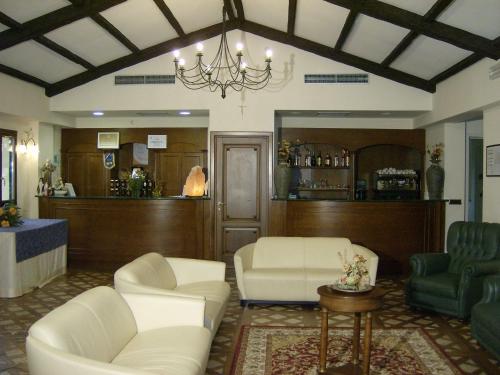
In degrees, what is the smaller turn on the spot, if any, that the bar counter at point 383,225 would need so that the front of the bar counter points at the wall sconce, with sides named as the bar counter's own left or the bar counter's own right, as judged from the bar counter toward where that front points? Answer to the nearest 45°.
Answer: approximately 90° to the bar counter's own right

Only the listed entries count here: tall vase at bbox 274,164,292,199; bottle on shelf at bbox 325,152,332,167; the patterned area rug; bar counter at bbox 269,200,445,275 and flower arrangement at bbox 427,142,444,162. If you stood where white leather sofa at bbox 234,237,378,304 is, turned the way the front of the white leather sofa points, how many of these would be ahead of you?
1

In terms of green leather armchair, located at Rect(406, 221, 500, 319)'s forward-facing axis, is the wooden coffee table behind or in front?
in front

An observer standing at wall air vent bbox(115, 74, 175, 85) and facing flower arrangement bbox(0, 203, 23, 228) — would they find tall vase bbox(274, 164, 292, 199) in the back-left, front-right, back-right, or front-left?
back-left

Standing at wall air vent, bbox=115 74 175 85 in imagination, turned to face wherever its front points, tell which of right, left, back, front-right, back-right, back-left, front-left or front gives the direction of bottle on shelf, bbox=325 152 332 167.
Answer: left

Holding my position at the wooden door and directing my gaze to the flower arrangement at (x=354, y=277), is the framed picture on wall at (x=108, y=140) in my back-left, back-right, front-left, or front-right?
back-right

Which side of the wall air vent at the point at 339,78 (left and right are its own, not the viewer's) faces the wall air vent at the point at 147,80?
right

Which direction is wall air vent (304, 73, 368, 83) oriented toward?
toward the camera

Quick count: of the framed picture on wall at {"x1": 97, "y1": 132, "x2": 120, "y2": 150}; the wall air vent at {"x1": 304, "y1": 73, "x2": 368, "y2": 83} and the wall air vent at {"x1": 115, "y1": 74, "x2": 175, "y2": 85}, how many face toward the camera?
3

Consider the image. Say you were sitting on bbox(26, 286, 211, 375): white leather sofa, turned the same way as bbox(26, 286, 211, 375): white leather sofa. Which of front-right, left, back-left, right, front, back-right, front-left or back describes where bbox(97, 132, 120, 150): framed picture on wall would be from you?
back-left

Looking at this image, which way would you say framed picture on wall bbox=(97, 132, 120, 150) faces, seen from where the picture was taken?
facing the viewer

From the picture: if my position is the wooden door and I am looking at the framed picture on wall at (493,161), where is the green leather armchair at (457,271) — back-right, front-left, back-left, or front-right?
front-right

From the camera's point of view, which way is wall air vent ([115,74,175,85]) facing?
toward the camera
